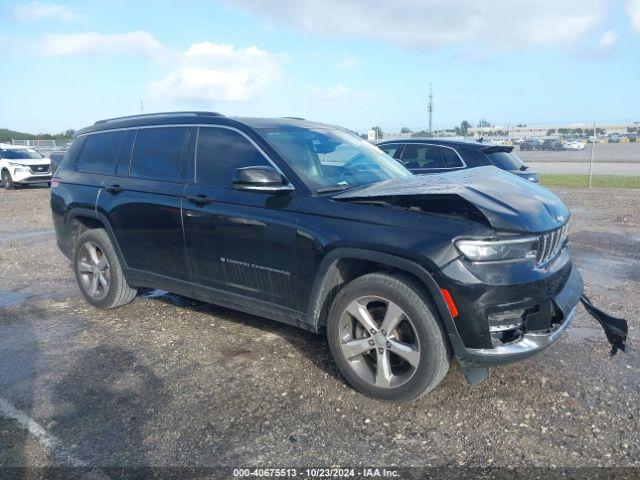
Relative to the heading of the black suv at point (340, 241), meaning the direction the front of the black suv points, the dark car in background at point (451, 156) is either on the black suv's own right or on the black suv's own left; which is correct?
on the black suv's own left

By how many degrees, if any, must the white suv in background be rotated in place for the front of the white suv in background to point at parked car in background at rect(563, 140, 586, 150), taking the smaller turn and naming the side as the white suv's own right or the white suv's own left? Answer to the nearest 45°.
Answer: approximately 45° to the white suv's own left

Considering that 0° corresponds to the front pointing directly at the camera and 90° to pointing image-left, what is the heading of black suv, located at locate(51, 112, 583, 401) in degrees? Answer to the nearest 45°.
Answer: approximately 315°

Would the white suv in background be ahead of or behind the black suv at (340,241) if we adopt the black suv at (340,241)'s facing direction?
behind

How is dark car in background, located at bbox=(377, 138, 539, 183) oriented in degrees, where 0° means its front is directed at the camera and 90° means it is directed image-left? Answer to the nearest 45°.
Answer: approximately 135°

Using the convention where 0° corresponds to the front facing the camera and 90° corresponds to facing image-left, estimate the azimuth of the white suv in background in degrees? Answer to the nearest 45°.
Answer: approximately 315°

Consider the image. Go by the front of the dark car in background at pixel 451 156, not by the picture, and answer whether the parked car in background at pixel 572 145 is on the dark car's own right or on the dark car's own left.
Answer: on the dark car's own right

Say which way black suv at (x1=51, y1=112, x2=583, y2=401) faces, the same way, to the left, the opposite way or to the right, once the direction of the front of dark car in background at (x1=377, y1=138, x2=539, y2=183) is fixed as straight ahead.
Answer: the opposite way

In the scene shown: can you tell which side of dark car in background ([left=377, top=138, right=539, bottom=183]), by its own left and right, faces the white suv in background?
front

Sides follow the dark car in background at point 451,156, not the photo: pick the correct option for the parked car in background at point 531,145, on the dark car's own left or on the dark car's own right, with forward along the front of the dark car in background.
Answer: on the dark car's own right

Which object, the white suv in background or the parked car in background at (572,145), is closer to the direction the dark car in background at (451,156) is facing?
the white suv in background
